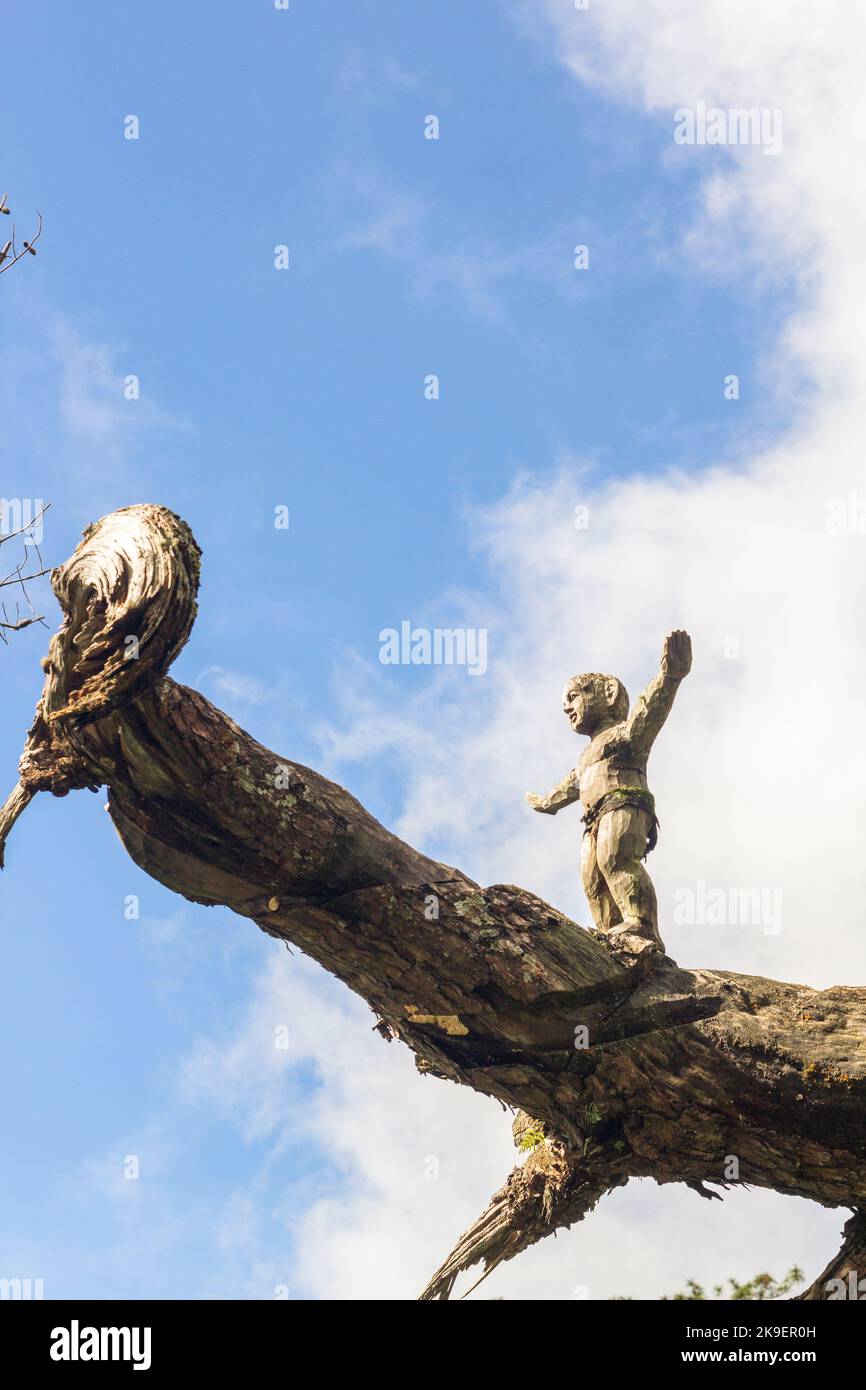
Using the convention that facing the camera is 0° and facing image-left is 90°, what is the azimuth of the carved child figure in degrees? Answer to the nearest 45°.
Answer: approximately 45°
